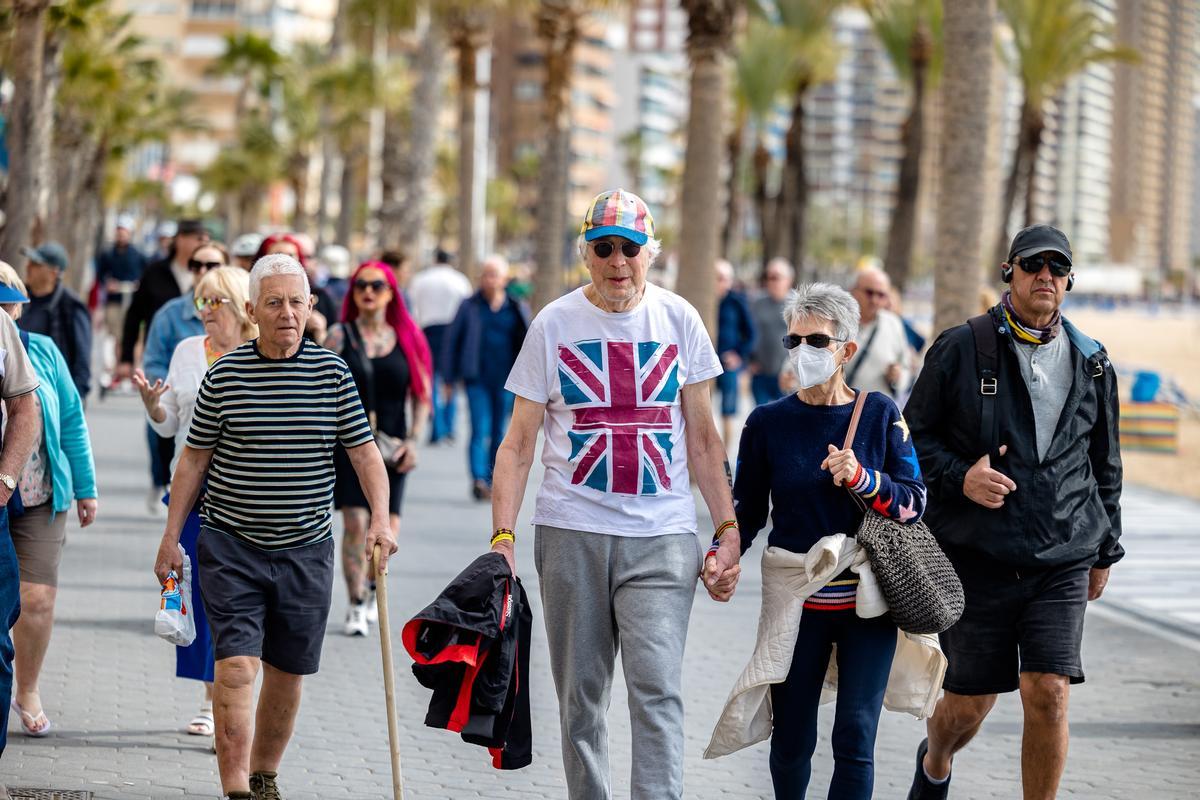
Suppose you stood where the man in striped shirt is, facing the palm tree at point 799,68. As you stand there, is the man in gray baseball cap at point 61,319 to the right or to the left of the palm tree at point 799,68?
left

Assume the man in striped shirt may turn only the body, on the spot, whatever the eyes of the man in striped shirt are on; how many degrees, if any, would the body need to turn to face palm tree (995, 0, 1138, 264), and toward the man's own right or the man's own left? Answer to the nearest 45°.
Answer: approximately 135° to the man's own left

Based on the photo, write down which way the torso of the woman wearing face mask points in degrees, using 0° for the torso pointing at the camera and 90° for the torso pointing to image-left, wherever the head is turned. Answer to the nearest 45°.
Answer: approximately 0°

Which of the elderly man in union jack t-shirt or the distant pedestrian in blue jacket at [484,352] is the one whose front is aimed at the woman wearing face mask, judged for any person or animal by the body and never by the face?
the distant pedestrian in blue jacket

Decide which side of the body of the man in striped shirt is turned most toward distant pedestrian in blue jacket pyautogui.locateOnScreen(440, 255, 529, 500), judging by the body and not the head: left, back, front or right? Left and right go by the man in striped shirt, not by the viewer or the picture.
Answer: back
